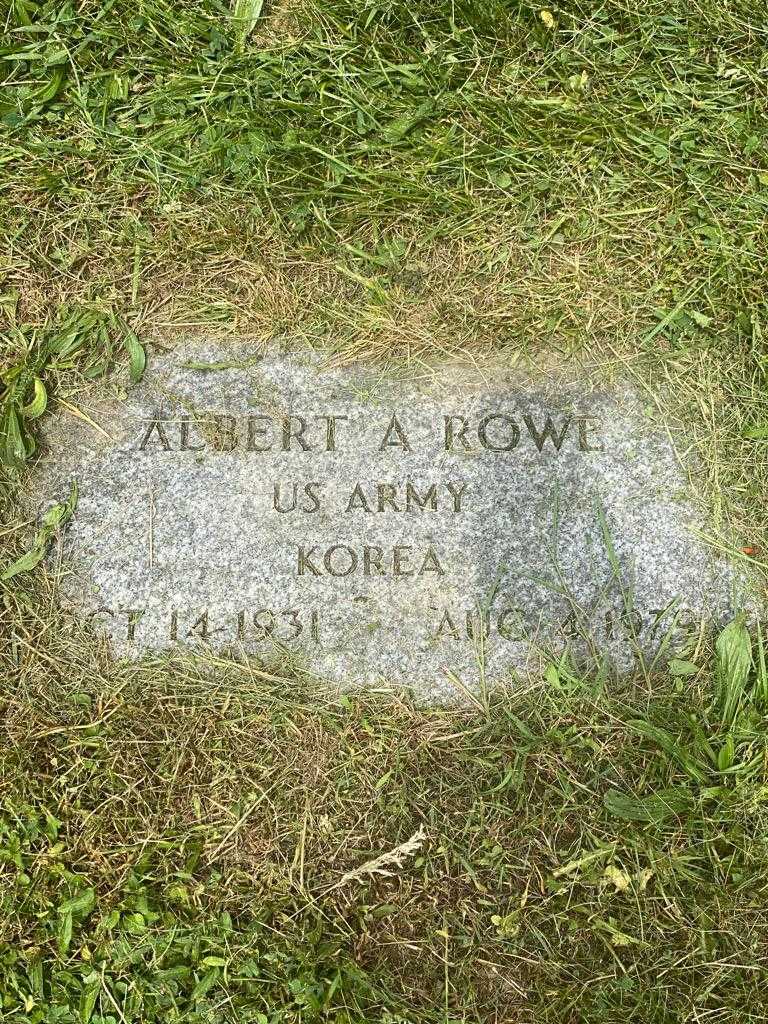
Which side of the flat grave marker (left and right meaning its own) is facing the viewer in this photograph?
front
